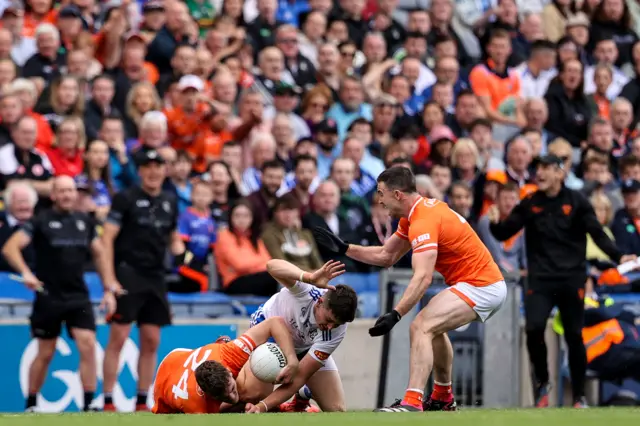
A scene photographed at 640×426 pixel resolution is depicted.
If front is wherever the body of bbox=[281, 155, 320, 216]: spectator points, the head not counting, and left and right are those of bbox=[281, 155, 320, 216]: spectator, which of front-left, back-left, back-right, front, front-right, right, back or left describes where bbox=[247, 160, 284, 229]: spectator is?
front-right

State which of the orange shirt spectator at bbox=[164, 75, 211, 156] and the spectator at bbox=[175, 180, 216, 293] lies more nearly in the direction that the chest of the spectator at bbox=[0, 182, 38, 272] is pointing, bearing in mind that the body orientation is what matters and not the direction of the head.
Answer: the spectator

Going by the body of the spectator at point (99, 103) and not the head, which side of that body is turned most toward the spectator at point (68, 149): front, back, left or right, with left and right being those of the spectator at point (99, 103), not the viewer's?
front

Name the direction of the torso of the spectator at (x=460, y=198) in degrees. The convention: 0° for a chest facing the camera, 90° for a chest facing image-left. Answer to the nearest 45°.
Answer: approximately 0°

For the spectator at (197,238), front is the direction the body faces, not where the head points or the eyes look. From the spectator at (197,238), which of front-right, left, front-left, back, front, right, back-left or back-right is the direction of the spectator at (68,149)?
back-right

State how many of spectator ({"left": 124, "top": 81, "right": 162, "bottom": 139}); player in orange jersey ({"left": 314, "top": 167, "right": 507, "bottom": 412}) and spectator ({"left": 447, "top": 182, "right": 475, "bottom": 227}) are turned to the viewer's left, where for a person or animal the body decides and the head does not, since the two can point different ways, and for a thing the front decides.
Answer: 1

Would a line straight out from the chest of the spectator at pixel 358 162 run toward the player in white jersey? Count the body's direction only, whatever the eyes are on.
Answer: yes
